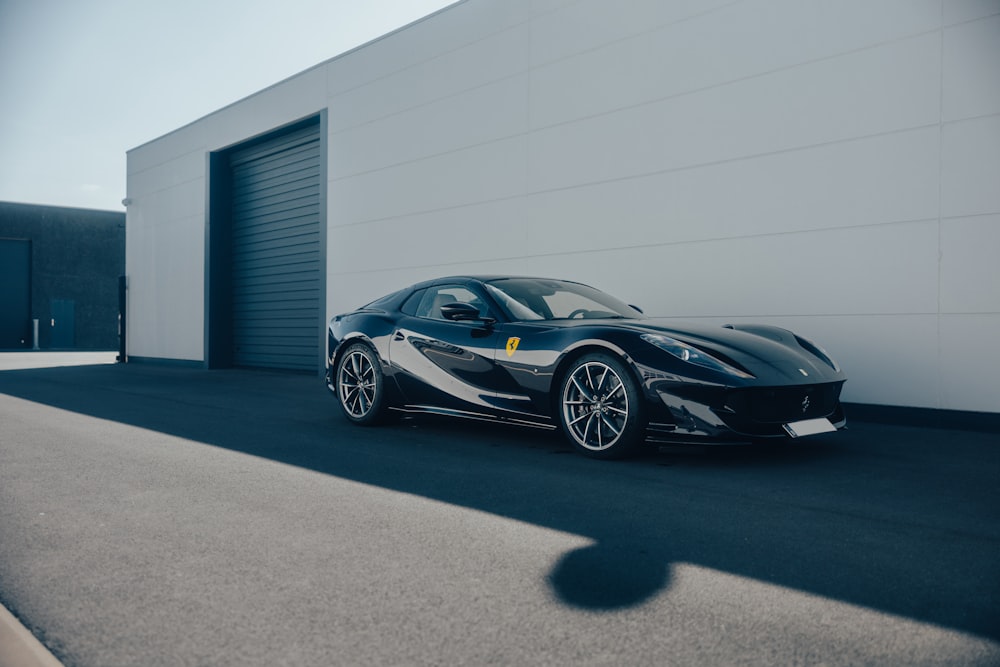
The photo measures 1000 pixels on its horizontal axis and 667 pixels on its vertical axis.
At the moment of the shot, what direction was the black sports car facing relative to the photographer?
facing the viewer and to the right of the viewer
